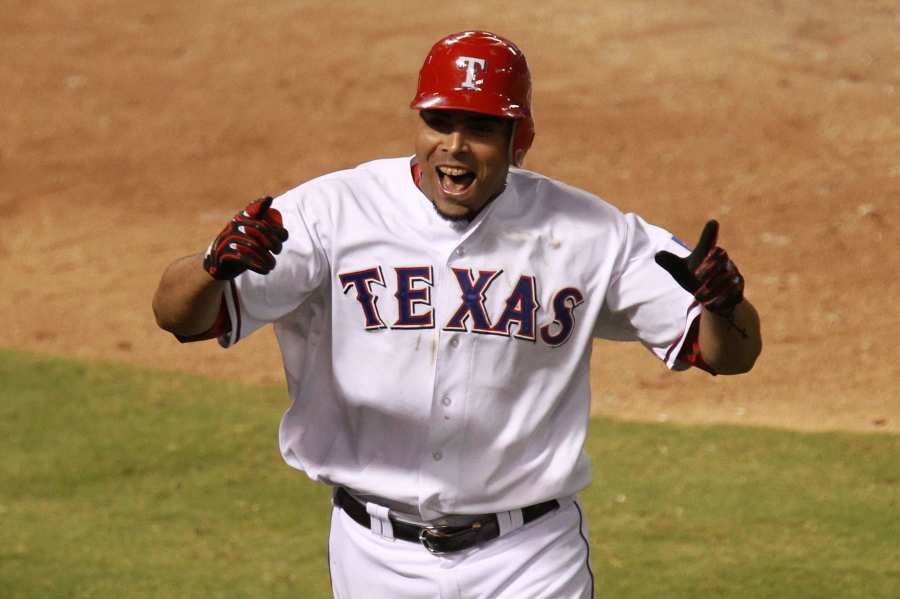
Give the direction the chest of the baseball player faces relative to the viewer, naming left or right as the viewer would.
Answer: facing the viewer
